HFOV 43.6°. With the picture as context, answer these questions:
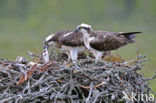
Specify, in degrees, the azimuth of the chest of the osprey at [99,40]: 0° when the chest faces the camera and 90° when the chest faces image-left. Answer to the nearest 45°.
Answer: approximately 90°

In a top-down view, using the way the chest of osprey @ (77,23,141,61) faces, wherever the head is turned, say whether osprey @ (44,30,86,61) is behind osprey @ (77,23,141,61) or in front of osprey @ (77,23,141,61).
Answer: in front

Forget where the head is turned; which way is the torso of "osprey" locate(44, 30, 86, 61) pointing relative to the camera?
to the viewer's left

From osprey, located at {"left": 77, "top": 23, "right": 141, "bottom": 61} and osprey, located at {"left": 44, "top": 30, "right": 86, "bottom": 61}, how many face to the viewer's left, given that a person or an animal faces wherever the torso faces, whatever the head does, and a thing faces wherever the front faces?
2
